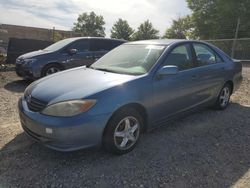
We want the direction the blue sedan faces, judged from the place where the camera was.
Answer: facing the viewer and to the left of the viewer

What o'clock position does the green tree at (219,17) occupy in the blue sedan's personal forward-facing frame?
The green tree is roughly at 5 o'clock from the blue sedan.

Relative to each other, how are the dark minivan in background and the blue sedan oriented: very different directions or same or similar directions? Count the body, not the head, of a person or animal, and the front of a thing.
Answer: same or similar directions

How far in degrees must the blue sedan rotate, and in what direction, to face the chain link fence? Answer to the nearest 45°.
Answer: approximately 180°

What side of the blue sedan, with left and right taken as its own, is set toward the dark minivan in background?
right

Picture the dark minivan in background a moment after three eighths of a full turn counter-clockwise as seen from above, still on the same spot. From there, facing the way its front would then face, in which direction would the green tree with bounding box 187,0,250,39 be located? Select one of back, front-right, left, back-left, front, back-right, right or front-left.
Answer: front-left

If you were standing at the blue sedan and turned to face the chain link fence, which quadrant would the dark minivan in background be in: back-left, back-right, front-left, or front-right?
front-left

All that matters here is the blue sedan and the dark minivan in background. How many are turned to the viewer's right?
0

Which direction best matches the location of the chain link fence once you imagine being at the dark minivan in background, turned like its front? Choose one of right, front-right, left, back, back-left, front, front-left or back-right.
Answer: back
